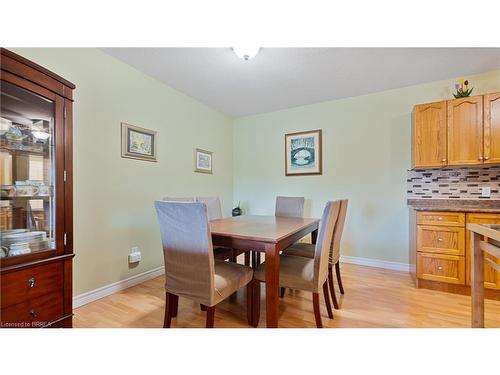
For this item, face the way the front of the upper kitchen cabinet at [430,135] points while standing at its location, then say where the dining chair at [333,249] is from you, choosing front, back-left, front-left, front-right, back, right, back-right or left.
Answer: front-right

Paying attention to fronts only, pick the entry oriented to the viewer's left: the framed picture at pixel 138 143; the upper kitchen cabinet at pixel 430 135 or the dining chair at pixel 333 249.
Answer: the dining chair

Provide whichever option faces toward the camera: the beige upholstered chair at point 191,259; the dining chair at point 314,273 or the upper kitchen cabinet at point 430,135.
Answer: the upper kitchen cabinet

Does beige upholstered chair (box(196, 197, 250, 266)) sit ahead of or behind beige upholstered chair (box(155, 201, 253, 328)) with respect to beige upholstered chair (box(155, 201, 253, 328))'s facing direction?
ahead

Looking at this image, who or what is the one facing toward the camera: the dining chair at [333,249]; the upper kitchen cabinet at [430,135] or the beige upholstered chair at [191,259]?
the upper kitchen cabinet

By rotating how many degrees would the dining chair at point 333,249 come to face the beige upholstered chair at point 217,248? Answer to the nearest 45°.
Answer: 0° — it already faces it

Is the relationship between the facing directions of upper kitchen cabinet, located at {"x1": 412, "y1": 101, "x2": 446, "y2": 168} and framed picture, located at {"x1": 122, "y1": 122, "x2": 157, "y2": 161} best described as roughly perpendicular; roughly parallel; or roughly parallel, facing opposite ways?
roughly perpendicular

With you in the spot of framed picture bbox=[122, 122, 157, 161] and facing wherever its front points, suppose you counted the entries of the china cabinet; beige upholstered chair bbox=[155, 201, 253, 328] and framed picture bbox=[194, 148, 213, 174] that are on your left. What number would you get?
1

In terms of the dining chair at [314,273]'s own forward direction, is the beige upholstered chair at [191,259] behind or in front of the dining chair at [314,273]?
in front

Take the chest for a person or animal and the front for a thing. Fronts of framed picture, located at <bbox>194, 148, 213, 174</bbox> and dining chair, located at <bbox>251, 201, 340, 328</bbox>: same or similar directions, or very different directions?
very different directions

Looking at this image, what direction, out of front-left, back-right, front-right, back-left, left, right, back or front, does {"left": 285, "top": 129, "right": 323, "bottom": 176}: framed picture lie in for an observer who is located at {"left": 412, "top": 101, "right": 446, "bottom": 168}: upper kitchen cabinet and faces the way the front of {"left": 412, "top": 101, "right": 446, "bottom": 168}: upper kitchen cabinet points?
right

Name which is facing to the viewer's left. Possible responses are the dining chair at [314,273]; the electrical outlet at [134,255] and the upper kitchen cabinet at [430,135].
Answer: the dining chair

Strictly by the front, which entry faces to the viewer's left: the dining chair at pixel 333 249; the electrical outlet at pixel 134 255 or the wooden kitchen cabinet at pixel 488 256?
the dining chair

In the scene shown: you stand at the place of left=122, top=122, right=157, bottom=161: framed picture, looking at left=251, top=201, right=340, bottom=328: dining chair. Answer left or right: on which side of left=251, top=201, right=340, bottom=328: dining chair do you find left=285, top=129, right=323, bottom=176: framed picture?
left

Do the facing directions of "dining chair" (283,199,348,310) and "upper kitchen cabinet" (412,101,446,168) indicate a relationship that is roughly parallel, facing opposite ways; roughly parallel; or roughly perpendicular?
roughly perpendicular

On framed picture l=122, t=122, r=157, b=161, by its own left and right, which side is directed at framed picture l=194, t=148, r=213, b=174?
left

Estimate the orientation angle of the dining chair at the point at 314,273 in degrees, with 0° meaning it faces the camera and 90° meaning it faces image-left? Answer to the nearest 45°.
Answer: approximately 90°
